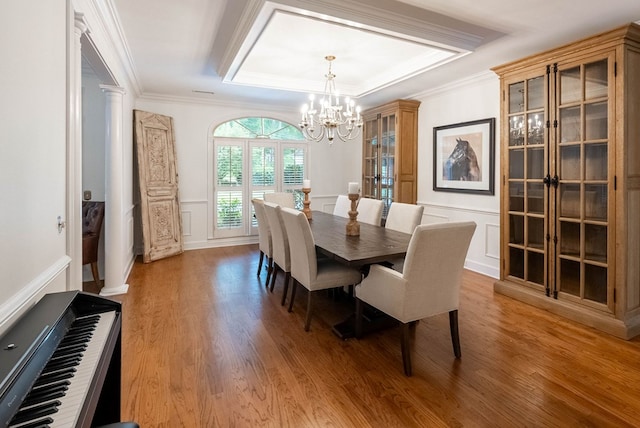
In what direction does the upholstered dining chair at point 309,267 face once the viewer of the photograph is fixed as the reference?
facing away from the viewer and to the right of the viewer

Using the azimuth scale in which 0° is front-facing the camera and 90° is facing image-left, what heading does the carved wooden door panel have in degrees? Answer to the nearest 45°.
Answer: approximately 315°

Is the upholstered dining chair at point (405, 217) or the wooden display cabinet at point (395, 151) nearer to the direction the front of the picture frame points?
the upholstered dining chair

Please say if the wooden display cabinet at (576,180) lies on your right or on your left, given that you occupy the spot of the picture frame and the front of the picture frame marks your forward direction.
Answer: on your left

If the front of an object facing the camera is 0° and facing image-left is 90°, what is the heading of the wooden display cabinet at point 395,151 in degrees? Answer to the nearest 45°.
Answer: approximately 45°

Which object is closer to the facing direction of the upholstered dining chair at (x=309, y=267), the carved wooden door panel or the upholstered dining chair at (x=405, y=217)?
the upholstered dining chair

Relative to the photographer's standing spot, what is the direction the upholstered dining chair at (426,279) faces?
facing away from the viewer and to the left of the viewer

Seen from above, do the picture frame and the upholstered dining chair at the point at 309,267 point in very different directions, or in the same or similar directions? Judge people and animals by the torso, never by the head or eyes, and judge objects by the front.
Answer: very different directions

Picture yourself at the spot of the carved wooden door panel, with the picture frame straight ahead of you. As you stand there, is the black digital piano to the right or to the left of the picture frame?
right
